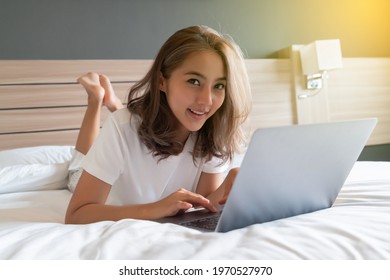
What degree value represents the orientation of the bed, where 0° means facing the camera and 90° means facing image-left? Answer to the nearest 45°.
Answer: approximately 0°

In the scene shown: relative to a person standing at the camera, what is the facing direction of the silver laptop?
facing away from the viewer and to the left of the viewer

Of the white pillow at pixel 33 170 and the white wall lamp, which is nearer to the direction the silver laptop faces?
the white pillow

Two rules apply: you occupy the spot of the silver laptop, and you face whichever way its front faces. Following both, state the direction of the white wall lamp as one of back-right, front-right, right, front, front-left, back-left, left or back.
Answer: front-right

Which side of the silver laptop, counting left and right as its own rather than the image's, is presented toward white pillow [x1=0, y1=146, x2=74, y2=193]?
front
